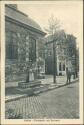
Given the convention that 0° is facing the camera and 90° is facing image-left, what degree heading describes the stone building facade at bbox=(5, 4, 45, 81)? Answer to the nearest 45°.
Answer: approximately 315°

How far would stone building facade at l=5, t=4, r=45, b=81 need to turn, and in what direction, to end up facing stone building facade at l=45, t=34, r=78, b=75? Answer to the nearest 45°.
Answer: approximately 45° to its left
